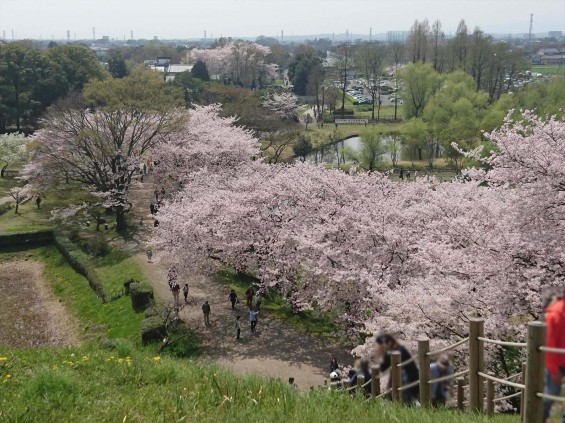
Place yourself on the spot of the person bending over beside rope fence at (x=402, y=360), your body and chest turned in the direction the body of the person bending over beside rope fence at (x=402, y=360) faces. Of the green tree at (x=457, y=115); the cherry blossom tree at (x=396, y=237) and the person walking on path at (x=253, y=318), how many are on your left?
0

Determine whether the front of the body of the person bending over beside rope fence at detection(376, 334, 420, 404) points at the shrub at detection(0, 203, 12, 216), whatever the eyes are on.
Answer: no

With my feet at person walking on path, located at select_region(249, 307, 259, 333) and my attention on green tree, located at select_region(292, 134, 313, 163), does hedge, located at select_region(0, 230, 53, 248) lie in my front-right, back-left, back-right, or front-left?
front-left
